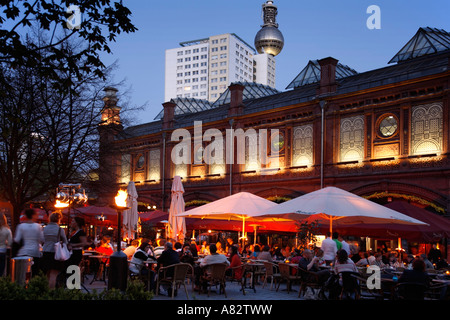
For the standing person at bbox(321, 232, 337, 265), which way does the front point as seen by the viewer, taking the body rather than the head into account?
away from the camera

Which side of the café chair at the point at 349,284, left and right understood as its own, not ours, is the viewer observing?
back
